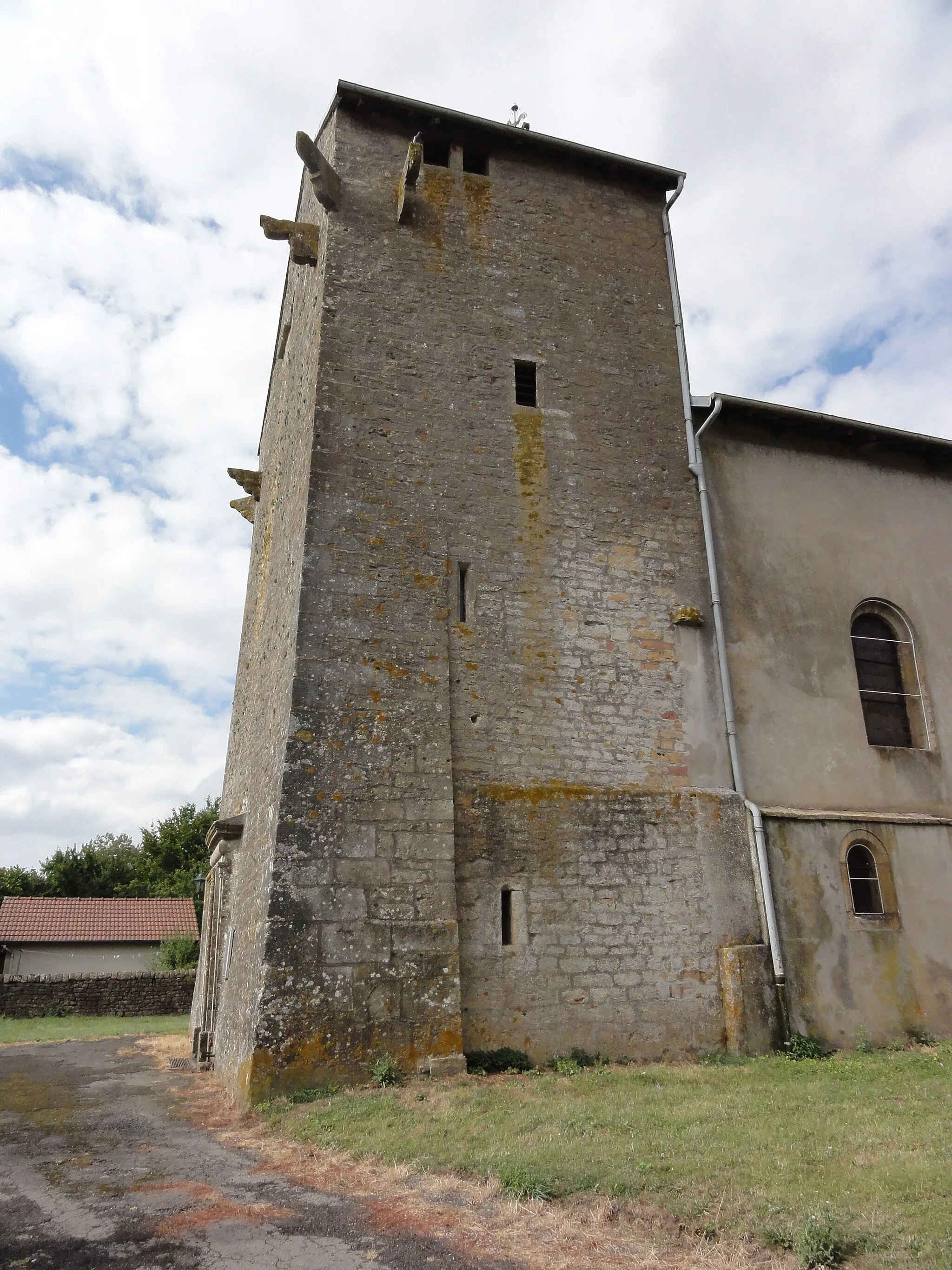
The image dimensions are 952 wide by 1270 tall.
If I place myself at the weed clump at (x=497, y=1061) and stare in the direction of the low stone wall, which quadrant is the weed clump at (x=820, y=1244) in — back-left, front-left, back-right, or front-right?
back-left

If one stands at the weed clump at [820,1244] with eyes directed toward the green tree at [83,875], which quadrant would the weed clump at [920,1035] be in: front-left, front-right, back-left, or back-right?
front-right

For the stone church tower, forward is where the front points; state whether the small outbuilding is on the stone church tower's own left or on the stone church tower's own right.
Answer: on the stone church tower's own right

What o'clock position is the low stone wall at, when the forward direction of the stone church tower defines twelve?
The low stone wall is roughly at 2 o'clock from the stone church tower.

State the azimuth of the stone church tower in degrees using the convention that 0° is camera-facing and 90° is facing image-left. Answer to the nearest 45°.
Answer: approximately 90°

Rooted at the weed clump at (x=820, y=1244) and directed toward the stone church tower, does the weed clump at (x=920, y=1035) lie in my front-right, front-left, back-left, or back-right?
front-right

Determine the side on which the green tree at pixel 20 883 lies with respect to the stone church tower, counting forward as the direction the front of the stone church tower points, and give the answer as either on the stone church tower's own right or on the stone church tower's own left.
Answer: on the stone church tower's own right

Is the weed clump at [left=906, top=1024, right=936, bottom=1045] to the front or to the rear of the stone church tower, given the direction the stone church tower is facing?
to the rear

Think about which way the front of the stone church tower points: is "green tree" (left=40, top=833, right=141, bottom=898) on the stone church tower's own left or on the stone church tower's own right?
on the stone church tower's own right

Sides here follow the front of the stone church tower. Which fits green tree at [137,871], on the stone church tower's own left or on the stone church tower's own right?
on the stone church tower's own right
